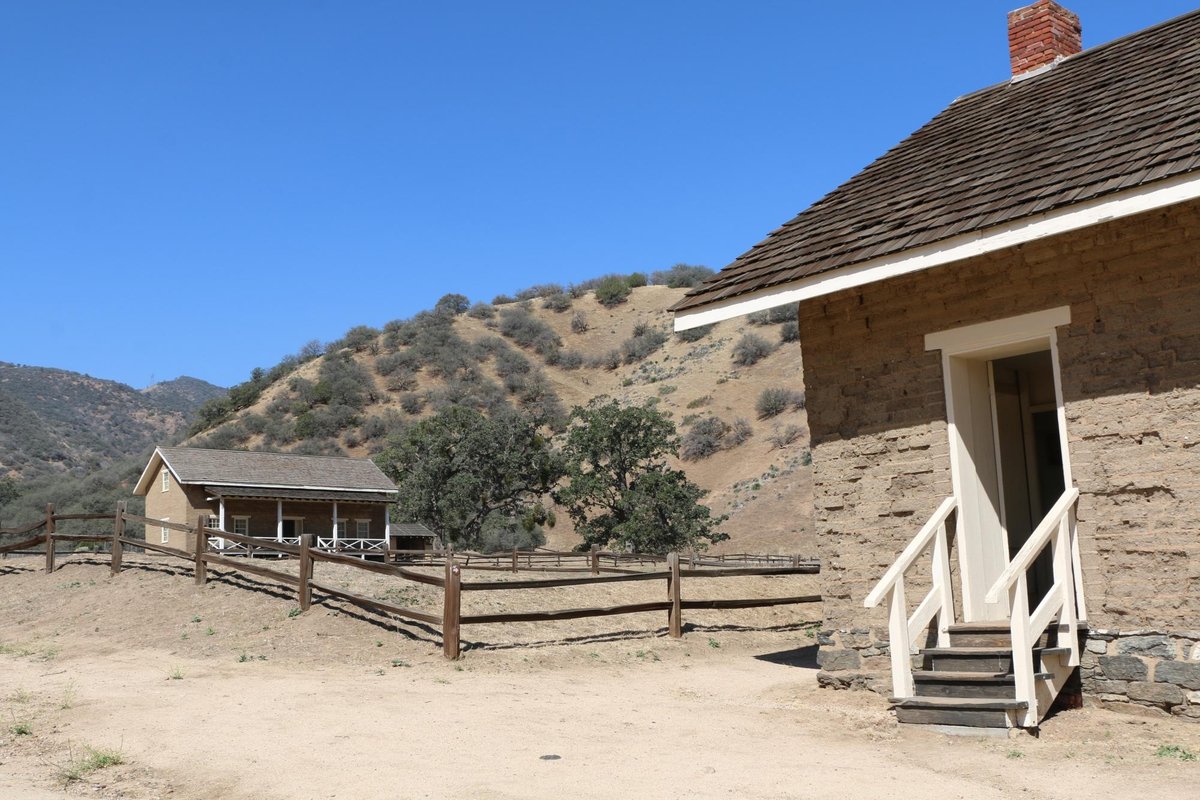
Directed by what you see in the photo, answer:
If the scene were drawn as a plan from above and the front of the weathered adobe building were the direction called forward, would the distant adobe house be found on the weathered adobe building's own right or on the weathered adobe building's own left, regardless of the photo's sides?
on the weathered adobe building's own right

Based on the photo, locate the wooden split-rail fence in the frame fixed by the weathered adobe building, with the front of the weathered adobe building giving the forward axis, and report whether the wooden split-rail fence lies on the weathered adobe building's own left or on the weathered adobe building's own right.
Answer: on the weathered adobe building's own right

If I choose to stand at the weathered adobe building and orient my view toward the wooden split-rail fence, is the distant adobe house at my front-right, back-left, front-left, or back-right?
front-right

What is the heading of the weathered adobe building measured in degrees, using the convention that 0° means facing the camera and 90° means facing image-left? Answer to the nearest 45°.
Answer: approximately 45°

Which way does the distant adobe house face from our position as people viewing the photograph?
facing the viewer and to the right of the viewer

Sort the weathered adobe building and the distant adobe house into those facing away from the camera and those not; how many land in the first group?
0
